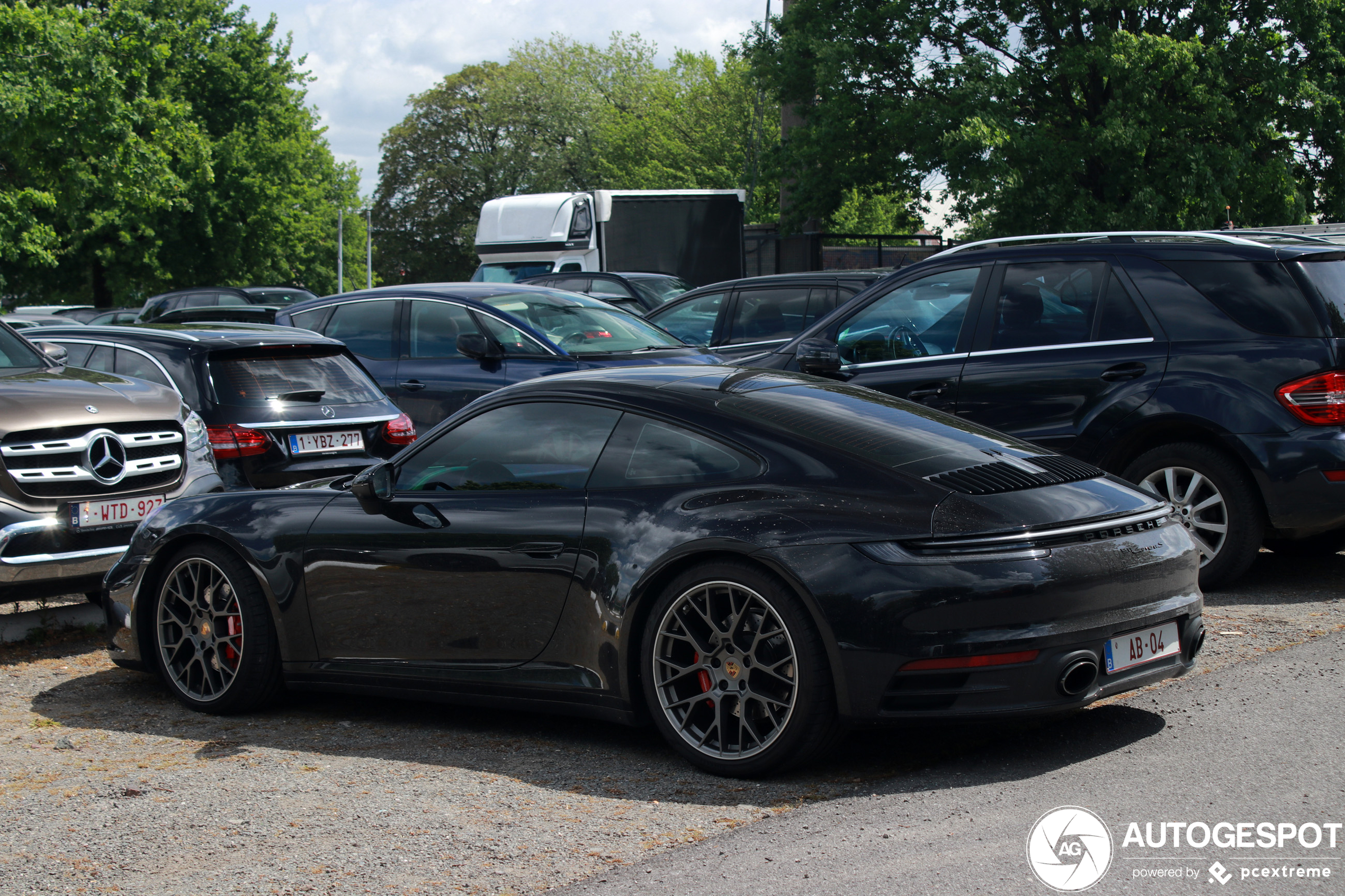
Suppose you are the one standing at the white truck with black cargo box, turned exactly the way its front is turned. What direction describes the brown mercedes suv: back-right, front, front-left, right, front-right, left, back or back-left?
front-left

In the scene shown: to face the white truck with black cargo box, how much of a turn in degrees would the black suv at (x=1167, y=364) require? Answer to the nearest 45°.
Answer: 0° — it already faces it

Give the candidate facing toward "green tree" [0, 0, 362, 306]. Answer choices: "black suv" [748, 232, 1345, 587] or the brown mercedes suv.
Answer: the black suv

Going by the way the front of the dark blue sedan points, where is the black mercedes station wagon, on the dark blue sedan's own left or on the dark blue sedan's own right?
on the dark blue sedan's own right

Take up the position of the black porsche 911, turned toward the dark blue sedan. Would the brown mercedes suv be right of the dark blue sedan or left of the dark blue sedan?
left

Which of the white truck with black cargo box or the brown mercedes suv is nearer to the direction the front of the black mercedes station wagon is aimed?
the white truck with black cargo box

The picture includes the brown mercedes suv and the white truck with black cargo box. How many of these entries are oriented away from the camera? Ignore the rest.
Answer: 0

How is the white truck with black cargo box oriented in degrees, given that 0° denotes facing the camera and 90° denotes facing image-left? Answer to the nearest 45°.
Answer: approximately 45°

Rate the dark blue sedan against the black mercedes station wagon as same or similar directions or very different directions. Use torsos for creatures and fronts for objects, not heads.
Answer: very different directions

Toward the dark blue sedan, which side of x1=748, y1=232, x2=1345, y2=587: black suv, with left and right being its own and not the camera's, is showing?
front

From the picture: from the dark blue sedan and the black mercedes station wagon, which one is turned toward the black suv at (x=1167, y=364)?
the dark blue sedan

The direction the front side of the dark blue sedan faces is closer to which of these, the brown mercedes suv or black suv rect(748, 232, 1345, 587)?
the black suv

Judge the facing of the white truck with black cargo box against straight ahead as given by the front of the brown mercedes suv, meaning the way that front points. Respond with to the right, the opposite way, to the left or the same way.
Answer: to the right

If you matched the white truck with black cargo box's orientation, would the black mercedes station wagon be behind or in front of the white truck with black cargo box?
in front

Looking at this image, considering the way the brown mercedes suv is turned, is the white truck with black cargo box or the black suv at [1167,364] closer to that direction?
the black suv

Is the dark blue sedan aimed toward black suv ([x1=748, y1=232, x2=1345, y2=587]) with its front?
yes

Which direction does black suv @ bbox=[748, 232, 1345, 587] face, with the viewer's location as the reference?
facing away from the viewer and to the left of the viewer
